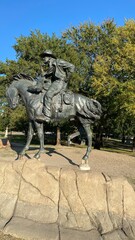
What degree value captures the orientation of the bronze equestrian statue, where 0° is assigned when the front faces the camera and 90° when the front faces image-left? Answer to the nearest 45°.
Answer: approximately 90°
